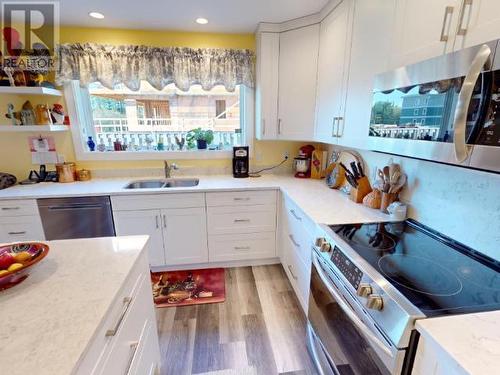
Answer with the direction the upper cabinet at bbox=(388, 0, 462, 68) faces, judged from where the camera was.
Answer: facing the viewer and to the left of the viewer

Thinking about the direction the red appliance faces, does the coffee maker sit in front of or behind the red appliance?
in front

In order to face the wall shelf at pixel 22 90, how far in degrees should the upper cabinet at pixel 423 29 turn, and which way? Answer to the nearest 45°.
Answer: approximately 45° to its right

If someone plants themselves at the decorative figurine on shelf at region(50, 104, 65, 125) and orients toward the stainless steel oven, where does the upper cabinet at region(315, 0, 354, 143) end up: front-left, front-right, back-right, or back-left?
front-left

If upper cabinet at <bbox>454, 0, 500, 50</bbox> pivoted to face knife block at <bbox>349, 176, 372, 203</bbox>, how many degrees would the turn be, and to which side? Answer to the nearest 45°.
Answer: approximately 90° to its right

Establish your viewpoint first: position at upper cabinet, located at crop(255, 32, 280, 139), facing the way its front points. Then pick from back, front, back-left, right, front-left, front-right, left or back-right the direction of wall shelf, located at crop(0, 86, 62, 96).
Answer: right

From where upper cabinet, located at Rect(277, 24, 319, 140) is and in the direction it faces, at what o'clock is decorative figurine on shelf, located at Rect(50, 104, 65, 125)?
The decorative figurine on shelf is roughly at 1 o'clock from the upper cabinet.

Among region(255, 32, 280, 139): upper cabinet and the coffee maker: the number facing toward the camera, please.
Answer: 2

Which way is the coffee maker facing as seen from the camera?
toward the camera

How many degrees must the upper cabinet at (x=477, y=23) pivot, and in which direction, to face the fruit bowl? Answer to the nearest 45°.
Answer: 0° — it already faces it
